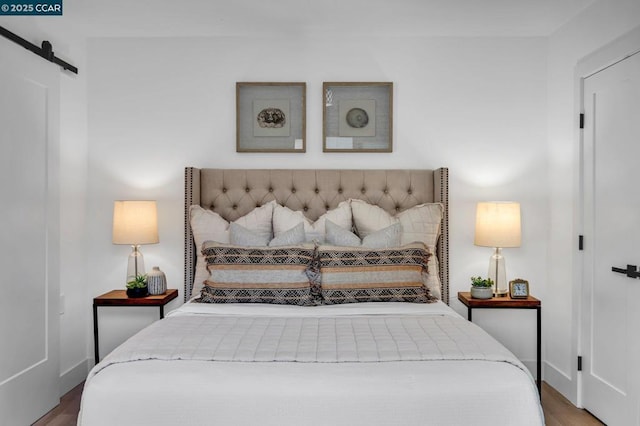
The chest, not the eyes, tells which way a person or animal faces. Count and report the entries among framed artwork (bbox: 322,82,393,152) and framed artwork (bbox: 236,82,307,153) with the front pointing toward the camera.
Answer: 2

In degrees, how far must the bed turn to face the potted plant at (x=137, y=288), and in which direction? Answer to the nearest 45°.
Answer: approximately 135° to its right

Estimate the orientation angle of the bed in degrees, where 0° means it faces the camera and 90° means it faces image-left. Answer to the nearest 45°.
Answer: approximately 0°

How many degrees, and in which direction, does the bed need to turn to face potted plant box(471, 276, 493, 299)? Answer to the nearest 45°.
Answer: approximately 135° to its left

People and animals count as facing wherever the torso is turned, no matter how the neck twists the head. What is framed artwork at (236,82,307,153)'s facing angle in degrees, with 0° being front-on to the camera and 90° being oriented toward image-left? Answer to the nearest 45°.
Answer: approximately 0°
